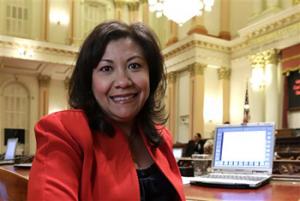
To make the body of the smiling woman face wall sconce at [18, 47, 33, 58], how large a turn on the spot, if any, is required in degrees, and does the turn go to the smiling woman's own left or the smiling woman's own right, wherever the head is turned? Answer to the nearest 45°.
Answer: approximately 135° to the smiling woman's own left

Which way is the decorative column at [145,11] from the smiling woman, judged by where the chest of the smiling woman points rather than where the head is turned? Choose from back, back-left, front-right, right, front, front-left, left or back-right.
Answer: back-left

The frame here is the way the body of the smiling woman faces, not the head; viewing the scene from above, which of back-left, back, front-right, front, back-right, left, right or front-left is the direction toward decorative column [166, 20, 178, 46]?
back-left

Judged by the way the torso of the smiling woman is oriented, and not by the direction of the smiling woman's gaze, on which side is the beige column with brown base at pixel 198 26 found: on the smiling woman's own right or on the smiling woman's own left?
on the smiling woman's own left

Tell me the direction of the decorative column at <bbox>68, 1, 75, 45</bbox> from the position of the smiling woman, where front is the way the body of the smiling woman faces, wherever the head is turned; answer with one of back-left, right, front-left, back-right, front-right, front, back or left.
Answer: back-left

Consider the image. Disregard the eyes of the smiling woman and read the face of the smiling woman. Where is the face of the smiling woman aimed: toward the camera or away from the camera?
toward the camera

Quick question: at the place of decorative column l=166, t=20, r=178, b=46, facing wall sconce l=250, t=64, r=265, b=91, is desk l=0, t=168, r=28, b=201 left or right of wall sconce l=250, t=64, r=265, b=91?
right

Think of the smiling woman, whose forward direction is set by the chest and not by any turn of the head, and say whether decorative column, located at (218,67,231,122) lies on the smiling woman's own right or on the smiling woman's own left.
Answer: on the smiling woman's own left

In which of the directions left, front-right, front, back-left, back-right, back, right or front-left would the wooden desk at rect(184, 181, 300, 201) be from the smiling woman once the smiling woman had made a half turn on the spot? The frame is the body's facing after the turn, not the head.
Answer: right

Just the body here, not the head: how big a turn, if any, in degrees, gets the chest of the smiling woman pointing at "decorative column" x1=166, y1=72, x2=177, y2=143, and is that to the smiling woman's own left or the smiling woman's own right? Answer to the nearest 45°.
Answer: approximately 135° to the smiling woman's own left

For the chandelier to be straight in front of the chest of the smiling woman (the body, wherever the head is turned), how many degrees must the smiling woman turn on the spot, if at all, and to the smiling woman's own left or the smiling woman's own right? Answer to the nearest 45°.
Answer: approximately 135° to the smiling woman's own left
